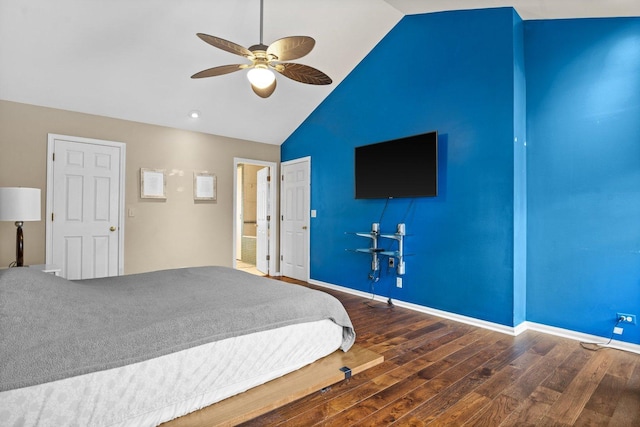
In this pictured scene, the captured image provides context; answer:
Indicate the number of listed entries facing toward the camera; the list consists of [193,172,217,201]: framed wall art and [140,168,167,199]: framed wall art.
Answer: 2

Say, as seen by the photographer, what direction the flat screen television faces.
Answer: facing the viewer and to the left of the viewer

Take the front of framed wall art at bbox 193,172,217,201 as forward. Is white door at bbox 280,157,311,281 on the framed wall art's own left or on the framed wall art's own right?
on the framed wall art's own left

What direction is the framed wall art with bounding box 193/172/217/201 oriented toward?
toward the camera

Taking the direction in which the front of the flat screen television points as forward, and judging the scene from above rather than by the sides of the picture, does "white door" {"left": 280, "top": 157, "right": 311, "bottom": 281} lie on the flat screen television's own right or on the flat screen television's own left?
on the flat screen television's own right

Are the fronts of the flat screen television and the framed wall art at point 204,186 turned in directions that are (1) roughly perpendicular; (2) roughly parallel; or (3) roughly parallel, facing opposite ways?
roughly perpendicular

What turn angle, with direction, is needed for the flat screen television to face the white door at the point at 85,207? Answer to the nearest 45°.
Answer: approximately 45° to its right

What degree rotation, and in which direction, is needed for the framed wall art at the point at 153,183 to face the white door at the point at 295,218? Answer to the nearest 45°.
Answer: approximately 90° to its left

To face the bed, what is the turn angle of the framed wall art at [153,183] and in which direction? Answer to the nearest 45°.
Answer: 0° — it already faces it

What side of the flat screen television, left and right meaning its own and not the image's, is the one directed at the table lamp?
front

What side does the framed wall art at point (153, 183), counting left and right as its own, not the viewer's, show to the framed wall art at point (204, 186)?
left

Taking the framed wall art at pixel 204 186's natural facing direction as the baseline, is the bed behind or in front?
in front

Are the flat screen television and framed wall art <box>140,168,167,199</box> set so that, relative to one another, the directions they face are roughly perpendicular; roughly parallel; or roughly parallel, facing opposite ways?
roughly perpendicular

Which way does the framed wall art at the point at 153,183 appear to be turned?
toward the camera

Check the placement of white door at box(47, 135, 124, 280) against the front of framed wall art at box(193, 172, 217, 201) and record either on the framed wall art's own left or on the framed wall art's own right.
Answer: on the framed wall art's own right
